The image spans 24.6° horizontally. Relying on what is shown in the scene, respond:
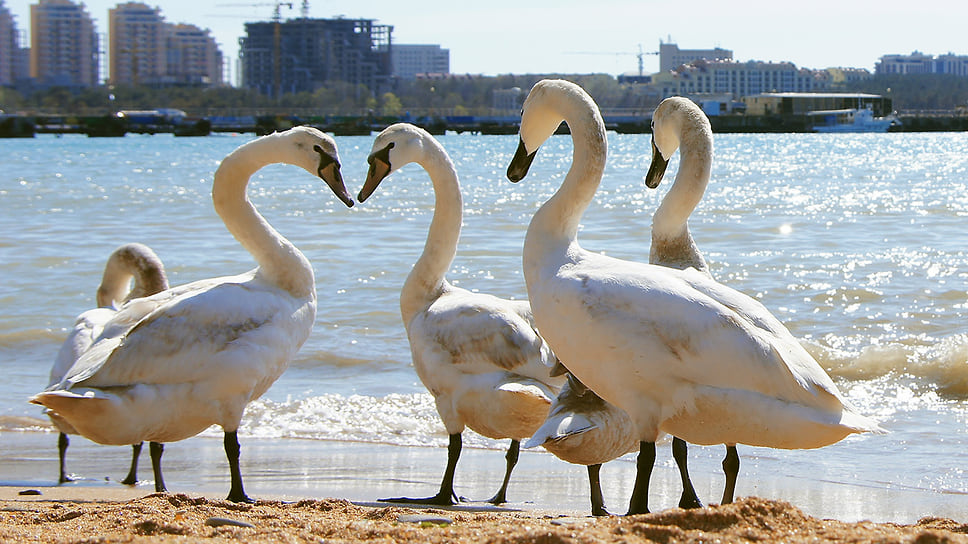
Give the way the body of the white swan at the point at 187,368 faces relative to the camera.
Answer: to the viewer's right

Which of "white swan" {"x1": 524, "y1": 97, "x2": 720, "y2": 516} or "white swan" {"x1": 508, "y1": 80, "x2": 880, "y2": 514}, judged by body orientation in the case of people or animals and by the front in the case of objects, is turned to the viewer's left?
"white swan" {"x1": 508, "y1": 80, "x2": 880, "y2": 514}

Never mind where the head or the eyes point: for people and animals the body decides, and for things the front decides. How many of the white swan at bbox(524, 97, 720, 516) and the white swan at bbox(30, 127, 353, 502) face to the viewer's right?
2

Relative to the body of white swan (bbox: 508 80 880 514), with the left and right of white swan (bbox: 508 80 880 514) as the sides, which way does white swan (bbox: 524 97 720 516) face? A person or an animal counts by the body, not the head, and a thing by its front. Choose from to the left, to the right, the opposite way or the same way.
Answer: the opposite way

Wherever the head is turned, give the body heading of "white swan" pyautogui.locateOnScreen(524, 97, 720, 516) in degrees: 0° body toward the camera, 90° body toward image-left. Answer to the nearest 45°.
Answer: approximately 270°

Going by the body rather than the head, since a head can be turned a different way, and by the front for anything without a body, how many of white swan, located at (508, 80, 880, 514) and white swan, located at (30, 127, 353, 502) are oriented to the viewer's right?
1

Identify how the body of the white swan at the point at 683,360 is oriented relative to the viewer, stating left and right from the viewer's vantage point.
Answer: facing to the left of the viewer

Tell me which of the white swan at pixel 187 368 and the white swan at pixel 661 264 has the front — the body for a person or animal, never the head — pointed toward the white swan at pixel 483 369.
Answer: the white swan at pixel 187 368

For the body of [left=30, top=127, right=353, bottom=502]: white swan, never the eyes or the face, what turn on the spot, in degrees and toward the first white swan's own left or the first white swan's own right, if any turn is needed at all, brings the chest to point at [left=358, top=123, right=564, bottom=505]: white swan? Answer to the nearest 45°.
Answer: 0° — it already faces it

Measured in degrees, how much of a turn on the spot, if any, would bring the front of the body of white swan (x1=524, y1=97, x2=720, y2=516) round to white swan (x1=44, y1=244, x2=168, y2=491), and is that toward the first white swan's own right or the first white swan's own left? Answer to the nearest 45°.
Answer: approximately 135° to the first white swan's own left

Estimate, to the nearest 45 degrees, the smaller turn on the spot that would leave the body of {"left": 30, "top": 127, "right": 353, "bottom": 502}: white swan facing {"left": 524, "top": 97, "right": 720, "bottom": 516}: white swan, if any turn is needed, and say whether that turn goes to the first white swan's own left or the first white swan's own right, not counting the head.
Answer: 0° — it already faces it
